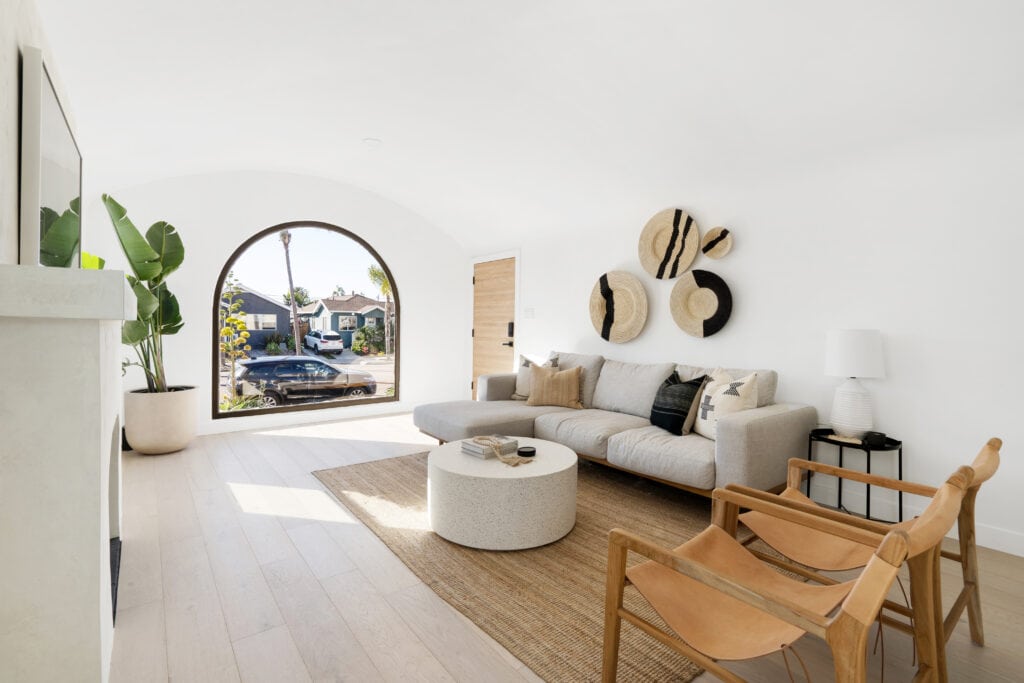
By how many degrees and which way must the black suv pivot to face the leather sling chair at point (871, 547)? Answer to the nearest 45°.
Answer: approximately 90° to its right

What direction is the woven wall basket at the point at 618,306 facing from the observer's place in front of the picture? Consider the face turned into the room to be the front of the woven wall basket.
facing the viewer and to the left of the viewer

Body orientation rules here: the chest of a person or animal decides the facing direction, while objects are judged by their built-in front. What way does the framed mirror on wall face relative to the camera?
to the viewer's right

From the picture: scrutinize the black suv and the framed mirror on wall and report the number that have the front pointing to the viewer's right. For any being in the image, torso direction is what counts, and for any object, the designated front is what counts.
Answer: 2

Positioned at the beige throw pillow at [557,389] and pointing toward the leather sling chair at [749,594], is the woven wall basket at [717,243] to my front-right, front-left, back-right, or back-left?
front-left

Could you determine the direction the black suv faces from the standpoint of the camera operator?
facing to the right of the viewer

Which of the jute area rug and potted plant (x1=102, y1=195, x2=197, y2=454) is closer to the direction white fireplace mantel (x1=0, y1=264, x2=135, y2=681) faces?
the jute area rug

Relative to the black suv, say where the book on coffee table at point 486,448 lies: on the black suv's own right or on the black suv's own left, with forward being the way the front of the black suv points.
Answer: on the black suv's own right

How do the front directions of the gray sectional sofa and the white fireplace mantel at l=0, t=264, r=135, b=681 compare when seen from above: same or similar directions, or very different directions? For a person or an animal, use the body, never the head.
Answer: very different directions

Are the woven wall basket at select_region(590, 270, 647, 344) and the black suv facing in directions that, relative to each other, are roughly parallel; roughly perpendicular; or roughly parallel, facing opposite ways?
roughly parallel, facing opposite ways

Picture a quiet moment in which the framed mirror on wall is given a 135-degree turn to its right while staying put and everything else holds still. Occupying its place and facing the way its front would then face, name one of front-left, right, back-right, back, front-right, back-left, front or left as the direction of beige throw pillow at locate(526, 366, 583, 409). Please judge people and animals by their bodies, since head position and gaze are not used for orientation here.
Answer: back-left

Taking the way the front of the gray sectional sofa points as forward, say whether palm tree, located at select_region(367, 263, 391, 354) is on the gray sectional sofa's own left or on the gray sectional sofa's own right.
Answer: on the gray sectional sofa's own right

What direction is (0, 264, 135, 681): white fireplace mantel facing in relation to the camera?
to the viewer's right

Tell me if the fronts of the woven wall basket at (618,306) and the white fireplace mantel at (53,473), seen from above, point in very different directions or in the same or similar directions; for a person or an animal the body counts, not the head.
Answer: very different directions

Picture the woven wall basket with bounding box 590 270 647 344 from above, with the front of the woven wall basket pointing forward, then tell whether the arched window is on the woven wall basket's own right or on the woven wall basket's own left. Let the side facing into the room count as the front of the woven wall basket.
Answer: on the woven wall basket's own right
